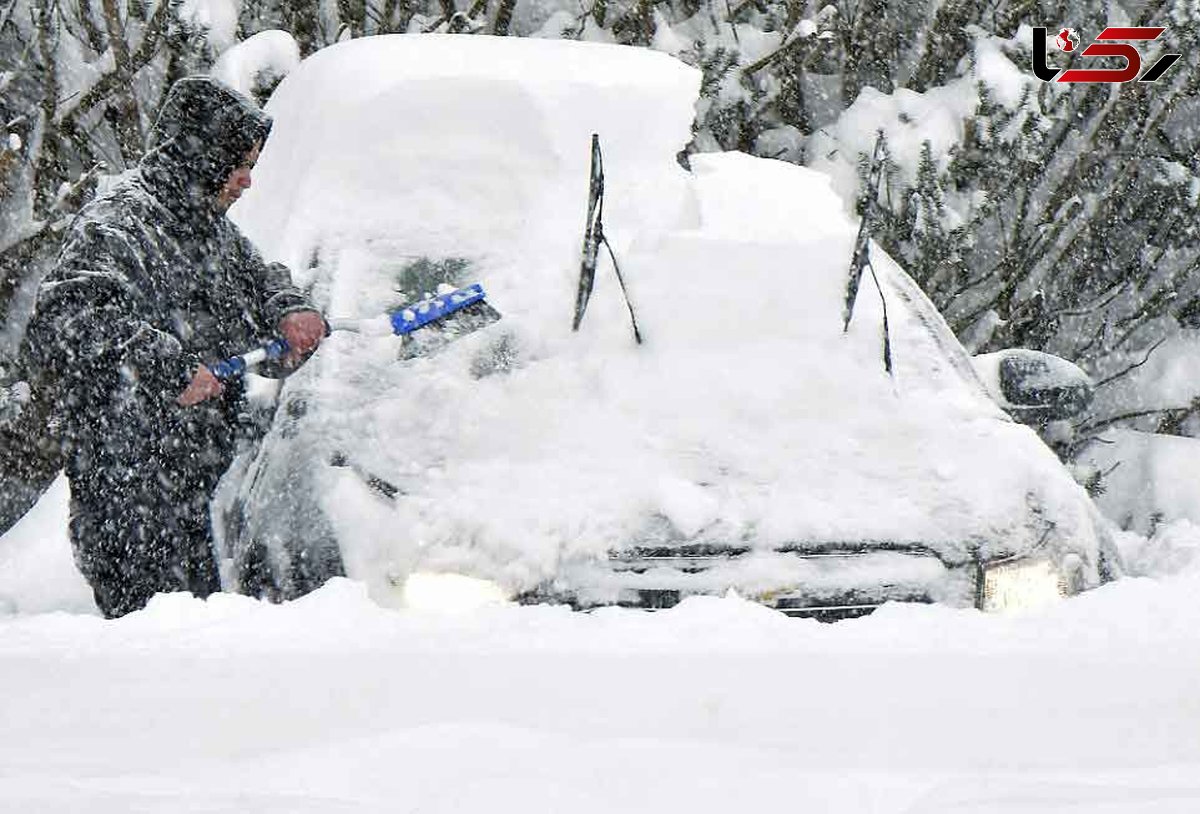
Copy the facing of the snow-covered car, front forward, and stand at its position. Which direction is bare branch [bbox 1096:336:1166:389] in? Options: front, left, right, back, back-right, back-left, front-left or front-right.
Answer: left

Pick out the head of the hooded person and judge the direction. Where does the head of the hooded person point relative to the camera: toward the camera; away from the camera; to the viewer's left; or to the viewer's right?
to the viewer's right

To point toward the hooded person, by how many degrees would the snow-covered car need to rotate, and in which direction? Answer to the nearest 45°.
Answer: approximately 135° to its right

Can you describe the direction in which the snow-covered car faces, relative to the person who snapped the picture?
facing the viewer and to the right of the viewer
